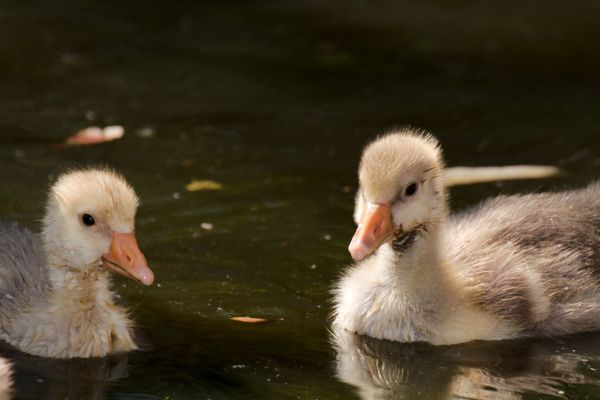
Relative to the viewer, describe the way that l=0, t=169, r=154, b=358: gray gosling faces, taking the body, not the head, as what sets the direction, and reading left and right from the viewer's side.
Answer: facing the viewer and to the right of the viewer

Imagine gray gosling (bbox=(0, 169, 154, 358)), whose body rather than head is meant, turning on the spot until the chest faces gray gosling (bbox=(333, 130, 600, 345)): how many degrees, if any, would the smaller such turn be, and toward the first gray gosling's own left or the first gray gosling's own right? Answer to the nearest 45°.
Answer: approximately 45° to the first gray gosling's own left

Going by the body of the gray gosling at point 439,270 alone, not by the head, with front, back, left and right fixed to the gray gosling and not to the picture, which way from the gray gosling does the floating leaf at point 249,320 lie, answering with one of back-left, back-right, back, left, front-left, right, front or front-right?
front-right

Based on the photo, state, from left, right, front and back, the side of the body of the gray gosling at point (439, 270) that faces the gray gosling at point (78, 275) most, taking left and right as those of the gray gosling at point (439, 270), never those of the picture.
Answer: front

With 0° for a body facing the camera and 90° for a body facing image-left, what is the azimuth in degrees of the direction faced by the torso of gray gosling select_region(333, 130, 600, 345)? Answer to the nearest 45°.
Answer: approximately 45°

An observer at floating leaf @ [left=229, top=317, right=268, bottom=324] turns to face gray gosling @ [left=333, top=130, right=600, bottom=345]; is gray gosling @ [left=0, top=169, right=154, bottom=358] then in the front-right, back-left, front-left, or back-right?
back-right

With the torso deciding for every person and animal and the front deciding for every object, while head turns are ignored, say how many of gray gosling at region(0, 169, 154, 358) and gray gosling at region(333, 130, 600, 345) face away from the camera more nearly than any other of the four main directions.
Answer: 0
